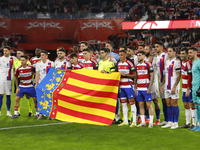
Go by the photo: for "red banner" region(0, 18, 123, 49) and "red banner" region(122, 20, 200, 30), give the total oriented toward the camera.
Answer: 2

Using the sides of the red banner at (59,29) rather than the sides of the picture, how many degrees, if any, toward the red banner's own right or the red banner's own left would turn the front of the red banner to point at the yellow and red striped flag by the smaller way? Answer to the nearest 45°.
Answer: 0° — it already faces it

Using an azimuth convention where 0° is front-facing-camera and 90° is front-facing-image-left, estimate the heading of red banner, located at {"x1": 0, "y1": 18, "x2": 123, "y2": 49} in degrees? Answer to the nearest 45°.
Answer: approximately 0°

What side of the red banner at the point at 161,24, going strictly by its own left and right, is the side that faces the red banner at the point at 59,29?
right

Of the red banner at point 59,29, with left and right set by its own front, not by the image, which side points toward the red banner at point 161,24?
left

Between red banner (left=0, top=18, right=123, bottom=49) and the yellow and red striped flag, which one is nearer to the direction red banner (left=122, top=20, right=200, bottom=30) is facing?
the yellow and red striped flag

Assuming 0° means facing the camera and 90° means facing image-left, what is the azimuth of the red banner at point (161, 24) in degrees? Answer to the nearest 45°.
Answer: approximately 0°
